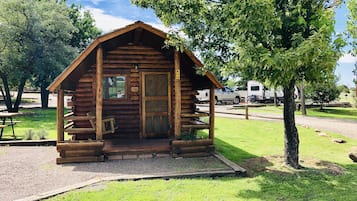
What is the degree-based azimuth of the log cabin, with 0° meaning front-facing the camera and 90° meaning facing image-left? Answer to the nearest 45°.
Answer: approximately 0°

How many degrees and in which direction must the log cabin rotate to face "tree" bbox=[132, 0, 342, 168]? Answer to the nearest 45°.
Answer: approximately 45° to its left

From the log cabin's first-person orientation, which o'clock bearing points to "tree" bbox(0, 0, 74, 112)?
The tree is roughly at 5 o'clock from the log cabin.
